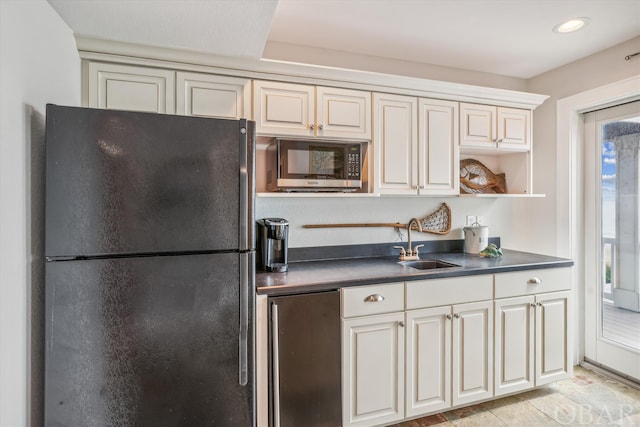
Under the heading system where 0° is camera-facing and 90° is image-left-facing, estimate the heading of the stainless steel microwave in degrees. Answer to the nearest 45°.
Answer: approximately 0°

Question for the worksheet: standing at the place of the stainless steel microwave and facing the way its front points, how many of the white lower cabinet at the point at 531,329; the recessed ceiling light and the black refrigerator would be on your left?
2

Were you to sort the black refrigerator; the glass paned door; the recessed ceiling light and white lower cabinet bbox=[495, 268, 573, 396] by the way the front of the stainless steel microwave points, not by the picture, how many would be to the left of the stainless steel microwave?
3

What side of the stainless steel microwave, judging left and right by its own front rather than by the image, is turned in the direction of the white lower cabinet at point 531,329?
left

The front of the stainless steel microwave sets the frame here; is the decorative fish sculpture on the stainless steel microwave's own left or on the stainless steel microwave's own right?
on the stainless steel microwave's own left

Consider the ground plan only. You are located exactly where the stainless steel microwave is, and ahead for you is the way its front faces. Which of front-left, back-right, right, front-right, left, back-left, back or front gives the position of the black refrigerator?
front-right

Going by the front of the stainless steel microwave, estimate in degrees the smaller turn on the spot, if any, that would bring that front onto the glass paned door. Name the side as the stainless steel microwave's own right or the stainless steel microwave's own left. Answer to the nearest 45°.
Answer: approximately 90° to the stainless steel microwave's own left
